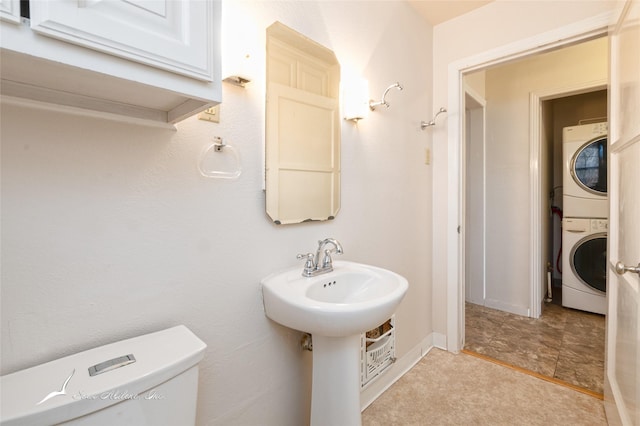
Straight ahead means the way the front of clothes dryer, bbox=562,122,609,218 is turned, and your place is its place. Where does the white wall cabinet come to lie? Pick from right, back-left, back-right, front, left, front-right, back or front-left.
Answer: front

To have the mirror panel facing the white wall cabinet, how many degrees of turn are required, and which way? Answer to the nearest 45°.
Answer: approximately 90° to its right

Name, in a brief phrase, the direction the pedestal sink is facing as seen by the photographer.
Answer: facing the viewer and to the right of the viewer

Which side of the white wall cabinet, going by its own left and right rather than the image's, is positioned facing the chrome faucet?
left

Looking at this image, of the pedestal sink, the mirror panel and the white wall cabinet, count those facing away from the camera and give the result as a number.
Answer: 0

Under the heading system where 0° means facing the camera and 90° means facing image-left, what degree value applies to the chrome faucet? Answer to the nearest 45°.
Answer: approximately 315°

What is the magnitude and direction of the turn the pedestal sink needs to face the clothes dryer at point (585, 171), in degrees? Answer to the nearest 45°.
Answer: approximately 90° to its left

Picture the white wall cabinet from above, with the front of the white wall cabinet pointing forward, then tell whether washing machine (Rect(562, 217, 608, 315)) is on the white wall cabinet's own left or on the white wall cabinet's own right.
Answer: on the white wall cabinet's own left

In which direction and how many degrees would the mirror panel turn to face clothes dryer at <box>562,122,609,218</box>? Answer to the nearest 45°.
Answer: approximately 90° to its left
